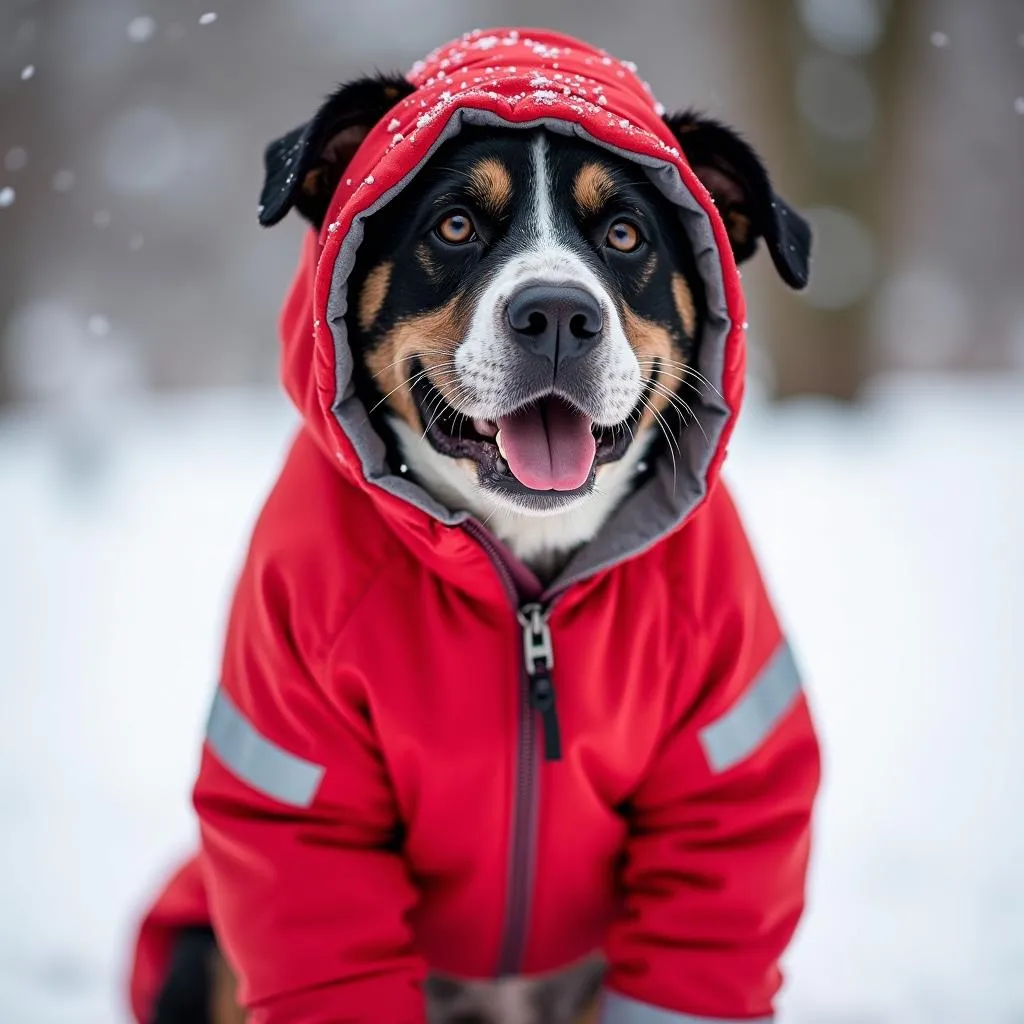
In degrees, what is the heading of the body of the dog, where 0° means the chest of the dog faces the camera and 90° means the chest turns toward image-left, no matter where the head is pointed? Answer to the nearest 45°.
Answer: approximately 0°

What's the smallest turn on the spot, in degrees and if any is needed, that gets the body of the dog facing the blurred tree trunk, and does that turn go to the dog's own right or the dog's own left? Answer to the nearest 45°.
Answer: approximately 180°
